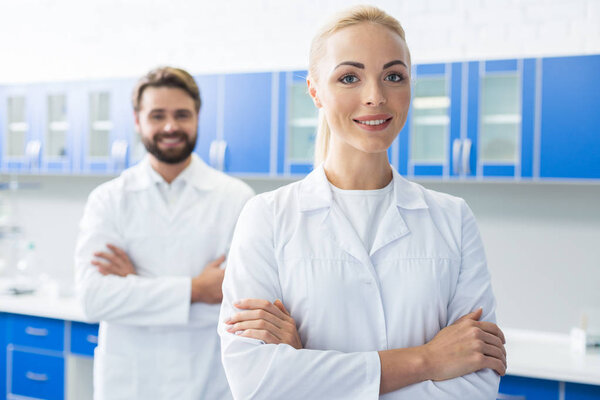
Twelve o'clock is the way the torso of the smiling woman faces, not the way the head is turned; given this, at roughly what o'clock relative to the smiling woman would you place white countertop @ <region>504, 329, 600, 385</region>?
The white countertop is roughly at 7 o'clock from the smiling woman.

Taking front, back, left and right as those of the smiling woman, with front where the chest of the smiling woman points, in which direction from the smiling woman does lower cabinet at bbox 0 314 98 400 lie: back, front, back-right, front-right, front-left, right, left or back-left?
back-right

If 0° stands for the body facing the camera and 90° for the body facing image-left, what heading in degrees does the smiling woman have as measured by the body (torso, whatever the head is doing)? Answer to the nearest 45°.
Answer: approximately 0°

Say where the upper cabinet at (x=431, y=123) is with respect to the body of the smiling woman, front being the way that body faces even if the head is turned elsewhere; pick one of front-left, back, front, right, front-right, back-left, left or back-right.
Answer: back
